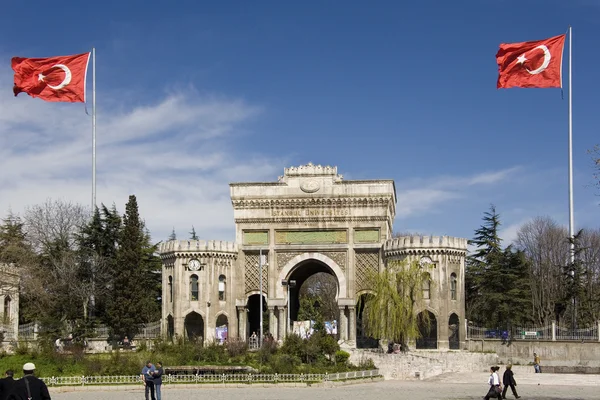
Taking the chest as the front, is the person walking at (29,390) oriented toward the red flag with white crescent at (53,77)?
yes

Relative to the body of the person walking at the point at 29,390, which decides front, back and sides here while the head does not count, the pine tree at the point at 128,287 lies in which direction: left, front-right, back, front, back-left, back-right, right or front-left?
front

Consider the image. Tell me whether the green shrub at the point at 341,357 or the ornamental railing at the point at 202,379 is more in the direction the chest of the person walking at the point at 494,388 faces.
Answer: the ornamental railing

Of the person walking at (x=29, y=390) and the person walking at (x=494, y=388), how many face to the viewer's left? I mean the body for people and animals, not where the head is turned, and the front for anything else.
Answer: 1

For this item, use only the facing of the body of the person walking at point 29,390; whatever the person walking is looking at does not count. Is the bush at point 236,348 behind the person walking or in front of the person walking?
in front

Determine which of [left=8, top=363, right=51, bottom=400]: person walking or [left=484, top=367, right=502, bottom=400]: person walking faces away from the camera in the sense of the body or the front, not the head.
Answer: [left=8, top=363, right=51, bottom=400]: person walking

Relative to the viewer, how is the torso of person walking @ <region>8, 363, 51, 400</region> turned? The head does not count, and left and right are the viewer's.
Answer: facing away from the viewer

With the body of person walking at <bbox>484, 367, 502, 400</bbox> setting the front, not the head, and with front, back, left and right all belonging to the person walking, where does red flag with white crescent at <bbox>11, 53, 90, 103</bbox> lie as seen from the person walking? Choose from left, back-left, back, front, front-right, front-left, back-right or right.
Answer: front-right

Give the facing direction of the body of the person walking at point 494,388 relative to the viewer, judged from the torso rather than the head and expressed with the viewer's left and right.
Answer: facing to the left of the viewer

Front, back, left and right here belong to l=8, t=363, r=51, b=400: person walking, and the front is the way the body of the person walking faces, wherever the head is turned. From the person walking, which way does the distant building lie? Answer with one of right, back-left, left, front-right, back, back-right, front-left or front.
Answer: front

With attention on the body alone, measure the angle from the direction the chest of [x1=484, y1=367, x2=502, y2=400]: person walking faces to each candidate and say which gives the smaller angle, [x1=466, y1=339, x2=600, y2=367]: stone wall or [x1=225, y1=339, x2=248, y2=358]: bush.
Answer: the bush
